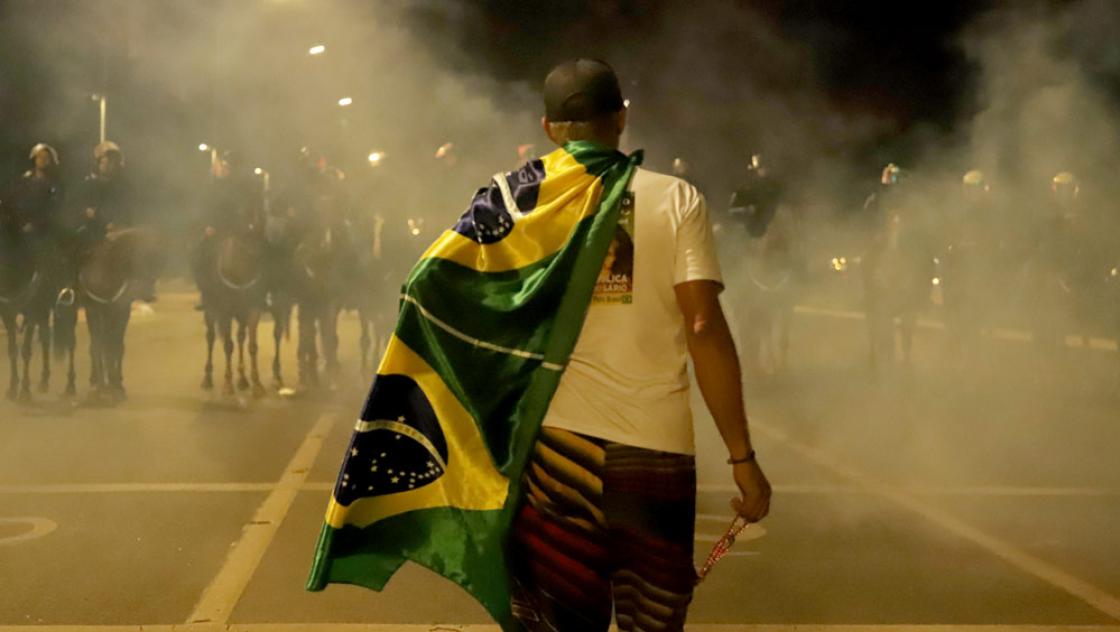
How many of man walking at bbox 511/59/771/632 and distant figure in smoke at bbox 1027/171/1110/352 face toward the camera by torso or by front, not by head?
1

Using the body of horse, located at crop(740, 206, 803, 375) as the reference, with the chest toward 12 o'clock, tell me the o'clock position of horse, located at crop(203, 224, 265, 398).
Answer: horse, located at crop(203, 224, 265, 398) is roughly at 2 o'clock from horse, located at crop(740, 206, 803, 375).

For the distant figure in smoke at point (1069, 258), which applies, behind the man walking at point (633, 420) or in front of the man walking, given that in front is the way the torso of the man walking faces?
in front

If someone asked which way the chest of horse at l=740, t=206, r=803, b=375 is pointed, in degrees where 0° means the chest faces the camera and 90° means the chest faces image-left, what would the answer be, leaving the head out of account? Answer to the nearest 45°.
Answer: approximately 0°

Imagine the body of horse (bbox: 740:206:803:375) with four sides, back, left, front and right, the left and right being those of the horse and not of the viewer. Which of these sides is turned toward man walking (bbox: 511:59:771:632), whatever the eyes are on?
front

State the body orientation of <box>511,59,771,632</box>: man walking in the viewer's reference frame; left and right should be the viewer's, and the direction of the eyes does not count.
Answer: facing away from the viewer

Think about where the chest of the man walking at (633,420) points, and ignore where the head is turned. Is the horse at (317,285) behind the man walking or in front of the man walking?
in front

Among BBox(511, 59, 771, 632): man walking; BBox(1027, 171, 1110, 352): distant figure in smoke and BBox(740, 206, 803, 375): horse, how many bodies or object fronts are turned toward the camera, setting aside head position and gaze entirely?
2

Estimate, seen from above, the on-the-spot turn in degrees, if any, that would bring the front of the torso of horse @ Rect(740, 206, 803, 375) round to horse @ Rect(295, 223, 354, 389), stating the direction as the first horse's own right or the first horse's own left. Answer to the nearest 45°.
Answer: approximately 90° to the first horse's own right

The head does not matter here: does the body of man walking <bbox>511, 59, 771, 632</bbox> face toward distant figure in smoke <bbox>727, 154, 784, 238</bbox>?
yes

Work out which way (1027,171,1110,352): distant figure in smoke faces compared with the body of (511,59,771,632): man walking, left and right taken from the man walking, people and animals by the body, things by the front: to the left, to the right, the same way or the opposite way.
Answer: the opposite way

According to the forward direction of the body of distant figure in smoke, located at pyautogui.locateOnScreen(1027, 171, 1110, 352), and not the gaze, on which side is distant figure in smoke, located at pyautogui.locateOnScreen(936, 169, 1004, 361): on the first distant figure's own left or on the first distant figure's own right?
on the first distant figure's own right
